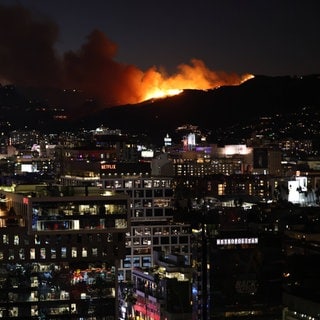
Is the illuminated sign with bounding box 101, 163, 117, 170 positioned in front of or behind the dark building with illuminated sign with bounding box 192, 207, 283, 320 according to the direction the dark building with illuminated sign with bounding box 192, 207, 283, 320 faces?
behind

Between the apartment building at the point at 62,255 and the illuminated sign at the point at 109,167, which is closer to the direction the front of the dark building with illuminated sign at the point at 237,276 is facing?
the apartment building

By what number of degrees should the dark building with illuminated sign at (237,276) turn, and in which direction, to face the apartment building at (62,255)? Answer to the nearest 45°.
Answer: approximately 45° to its right

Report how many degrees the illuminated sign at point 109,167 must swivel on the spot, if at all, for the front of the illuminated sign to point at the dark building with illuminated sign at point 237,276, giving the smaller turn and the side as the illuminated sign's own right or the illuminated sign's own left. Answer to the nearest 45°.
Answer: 0° — it already faces it

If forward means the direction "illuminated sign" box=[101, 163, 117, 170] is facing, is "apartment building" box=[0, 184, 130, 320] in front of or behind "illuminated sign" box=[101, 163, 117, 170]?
in front

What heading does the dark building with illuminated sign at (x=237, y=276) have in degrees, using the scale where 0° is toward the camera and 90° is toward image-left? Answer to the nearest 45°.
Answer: approximately 0°

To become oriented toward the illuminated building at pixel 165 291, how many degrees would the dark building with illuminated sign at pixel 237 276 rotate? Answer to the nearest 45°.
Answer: approximately 90° to its right

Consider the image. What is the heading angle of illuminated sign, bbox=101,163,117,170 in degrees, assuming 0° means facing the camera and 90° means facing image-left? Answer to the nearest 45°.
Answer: approximately 0°

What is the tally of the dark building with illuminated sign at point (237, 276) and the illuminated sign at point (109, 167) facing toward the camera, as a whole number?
2
